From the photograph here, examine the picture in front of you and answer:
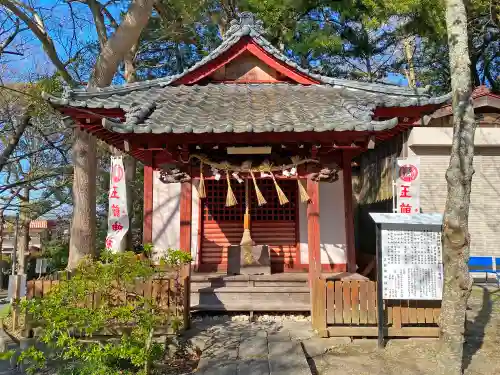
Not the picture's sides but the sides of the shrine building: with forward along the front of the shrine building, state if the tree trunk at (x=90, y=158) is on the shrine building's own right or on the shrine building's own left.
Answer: on the shrine building's own right

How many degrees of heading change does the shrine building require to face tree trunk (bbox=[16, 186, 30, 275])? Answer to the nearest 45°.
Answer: approximately 135° to its right

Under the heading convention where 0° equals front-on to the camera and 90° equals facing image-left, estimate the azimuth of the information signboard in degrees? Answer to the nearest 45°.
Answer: approximately 0°

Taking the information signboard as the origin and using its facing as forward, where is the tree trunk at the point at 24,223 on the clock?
The tree trunk is roughly at 4 o'clock from the information signboard.

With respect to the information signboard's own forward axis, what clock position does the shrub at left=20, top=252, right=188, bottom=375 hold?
The shrub is roughly at 2 o'clock from the information signboard.

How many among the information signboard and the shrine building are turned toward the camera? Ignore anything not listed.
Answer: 2

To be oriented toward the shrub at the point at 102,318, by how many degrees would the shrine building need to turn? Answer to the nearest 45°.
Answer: approximately 45° to its right

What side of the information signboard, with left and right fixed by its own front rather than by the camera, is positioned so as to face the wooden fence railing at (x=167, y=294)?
right

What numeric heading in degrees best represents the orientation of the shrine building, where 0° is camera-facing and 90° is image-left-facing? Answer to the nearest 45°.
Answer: approximately 0°

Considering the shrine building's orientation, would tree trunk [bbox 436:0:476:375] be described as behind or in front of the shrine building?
in front
